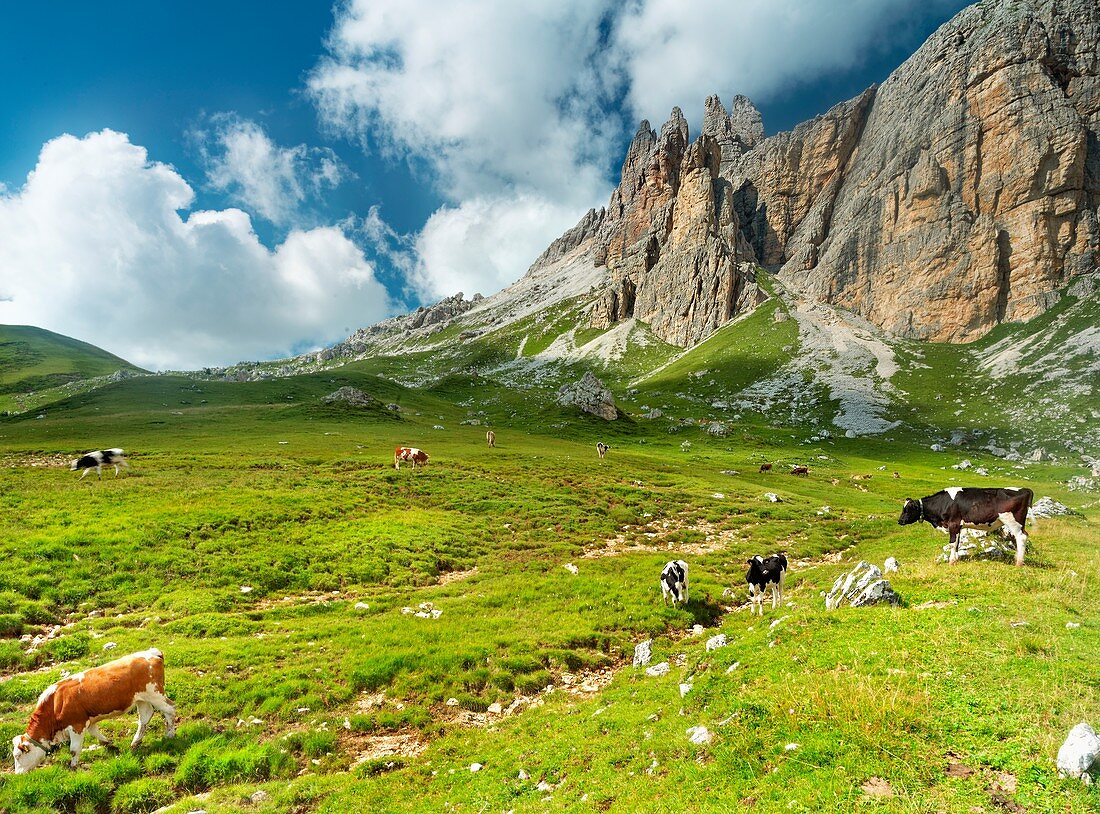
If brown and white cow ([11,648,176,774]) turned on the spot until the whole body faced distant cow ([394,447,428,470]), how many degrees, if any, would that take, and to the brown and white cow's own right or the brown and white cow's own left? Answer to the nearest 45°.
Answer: approximately 135° to the brown and white cow's own right

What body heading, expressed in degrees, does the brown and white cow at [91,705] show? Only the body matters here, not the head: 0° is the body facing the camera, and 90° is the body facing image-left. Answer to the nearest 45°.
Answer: approximately 90°

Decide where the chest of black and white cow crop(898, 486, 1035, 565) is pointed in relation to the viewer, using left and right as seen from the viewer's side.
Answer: facing to the left of the viewer

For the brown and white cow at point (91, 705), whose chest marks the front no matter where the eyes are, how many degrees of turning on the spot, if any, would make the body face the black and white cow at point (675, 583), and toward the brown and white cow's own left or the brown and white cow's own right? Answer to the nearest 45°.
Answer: approximately 180°

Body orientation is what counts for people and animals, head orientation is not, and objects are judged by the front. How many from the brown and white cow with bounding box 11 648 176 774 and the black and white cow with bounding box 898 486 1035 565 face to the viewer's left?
2

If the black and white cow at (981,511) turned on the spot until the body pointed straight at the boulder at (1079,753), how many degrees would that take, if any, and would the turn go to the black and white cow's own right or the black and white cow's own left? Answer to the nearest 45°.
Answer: approximately 90° to the black and white cow's own left

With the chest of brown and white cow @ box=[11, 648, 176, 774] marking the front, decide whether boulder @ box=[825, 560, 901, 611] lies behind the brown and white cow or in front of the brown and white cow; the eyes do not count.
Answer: behind

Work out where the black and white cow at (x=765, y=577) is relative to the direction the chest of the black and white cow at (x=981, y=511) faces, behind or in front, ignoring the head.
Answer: in front

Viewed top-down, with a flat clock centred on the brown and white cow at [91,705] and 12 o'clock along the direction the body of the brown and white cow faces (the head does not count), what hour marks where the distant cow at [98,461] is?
The distant cow is roughly at 3 o'clock from the brown and white cow.

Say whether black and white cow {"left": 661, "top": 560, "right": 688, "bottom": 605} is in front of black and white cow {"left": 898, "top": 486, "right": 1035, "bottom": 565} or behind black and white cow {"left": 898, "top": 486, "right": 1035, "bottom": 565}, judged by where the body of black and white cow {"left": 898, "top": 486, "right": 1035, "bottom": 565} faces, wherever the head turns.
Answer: in front
